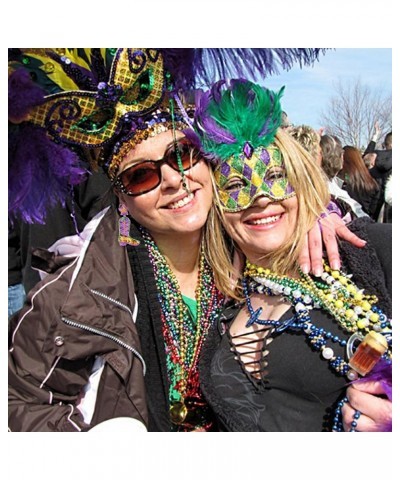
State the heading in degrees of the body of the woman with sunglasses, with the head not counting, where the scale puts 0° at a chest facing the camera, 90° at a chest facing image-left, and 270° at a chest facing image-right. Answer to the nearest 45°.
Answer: approximately 315°
